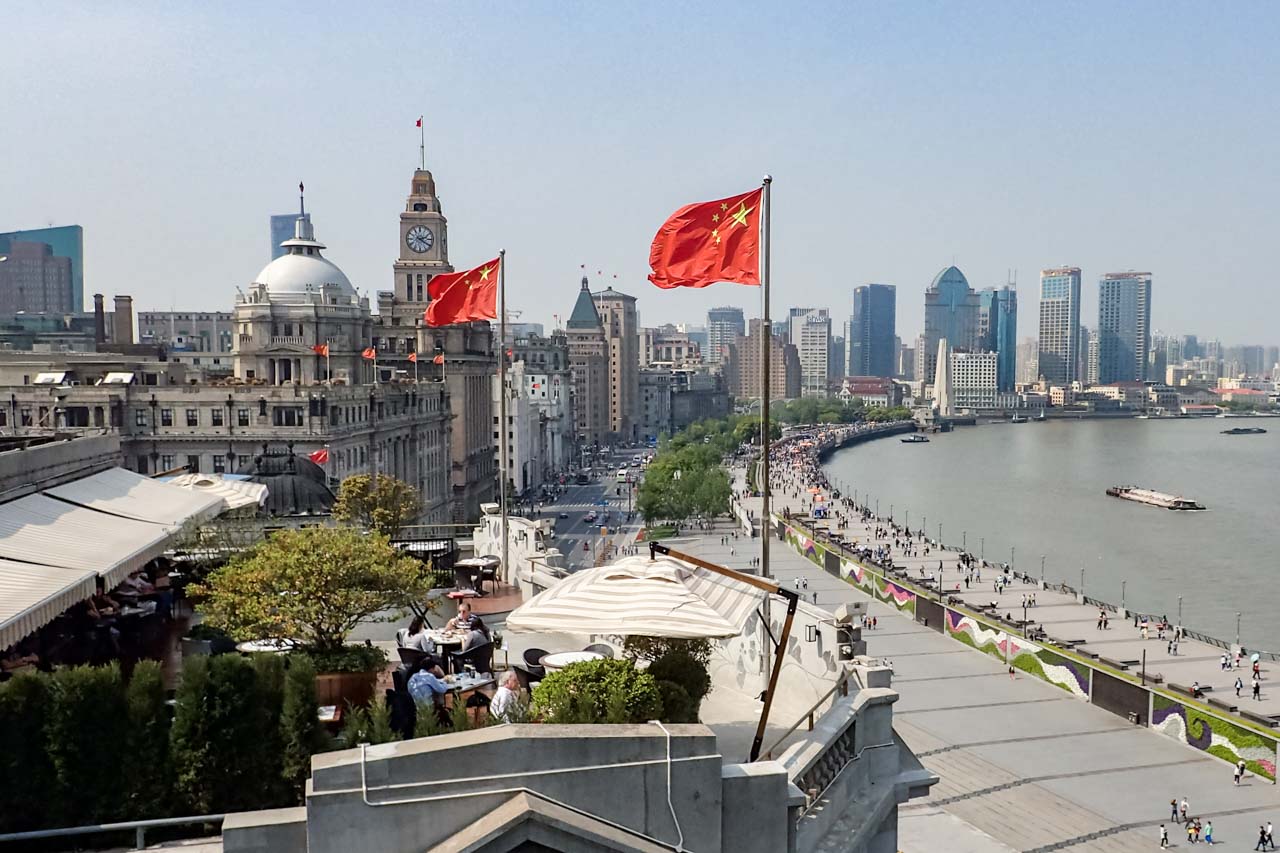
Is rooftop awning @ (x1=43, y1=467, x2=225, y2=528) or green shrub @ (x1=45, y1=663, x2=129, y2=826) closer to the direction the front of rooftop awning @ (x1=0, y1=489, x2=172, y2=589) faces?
the green shrub

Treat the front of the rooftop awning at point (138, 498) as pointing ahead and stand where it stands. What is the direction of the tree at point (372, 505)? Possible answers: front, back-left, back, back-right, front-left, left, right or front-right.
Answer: left

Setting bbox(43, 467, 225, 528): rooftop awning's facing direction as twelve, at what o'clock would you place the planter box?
The planter box is roughly at 1 o'clock from the rooftop awning.

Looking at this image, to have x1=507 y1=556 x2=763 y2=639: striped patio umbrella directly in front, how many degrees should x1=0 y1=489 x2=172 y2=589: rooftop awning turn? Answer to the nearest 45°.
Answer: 0° — it already faces it

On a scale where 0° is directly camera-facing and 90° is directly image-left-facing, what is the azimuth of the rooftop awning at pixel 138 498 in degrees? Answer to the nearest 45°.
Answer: approximately 315°

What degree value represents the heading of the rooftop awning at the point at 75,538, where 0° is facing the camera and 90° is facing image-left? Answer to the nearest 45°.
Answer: approximately 315°

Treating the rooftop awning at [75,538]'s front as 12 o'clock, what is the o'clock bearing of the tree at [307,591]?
The tree is roughly at 12 o'clock from the rooftop awning.

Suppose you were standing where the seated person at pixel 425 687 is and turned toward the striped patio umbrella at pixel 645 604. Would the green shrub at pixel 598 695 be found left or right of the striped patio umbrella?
right

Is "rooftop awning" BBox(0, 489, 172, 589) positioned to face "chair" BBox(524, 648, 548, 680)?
yes

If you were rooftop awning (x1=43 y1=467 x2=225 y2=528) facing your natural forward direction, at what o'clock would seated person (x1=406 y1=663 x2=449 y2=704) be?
The seated person is roughly at 1 o'clock from the rooftop awning.

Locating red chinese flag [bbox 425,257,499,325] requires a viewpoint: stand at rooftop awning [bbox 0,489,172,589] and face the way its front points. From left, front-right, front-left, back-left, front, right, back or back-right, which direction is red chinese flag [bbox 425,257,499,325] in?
left
